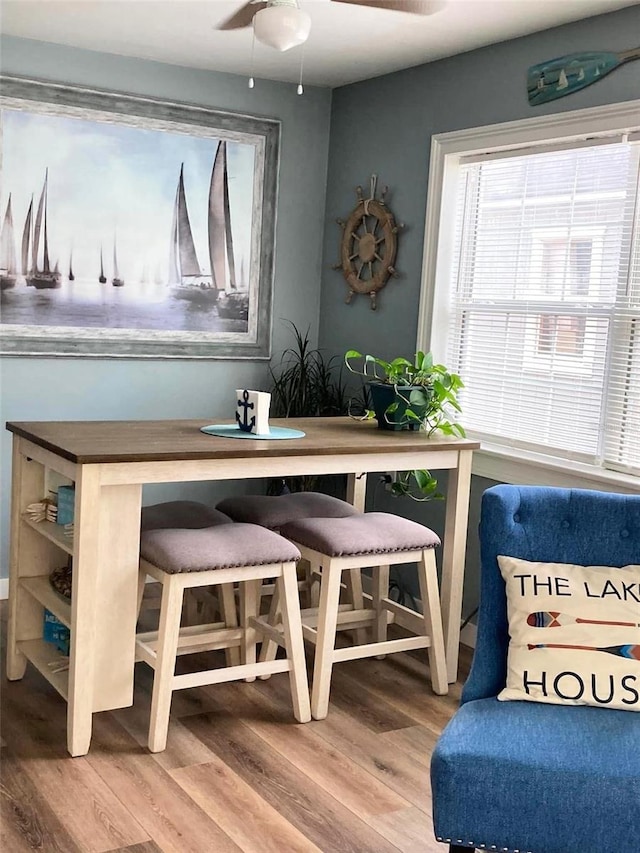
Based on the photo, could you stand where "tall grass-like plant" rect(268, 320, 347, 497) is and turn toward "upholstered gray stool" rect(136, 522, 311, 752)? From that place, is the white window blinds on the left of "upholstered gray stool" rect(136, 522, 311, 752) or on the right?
left

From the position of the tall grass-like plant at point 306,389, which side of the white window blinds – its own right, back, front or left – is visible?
right

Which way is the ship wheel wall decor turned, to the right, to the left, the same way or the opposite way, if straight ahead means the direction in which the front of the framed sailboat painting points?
to the right

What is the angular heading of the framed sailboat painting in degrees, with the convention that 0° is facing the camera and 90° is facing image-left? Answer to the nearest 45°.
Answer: approximately 315°

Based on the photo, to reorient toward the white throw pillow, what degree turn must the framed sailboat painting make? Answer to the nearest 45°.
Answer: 0° — it already faces it

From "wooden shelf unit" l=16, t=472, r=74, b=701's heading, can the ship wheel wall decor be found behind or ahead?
behind

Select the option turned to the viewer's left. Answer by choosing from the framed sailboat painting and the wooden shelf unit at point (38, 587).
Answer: the wooden shelf unit

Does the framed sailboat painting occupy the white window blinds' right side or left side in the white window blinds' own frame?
on its right

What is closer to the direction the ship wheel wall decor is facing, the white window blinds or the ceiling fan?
the ceiling fan

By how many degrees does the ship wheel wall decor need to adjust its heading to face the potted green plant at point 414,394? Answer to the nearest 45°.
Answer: approximately 45° to its left

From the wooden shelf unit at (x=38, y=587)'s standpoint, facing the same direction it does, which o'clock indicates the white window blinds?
The white window blinds is roughly at 6 o'clock from the wooden shelf unit.

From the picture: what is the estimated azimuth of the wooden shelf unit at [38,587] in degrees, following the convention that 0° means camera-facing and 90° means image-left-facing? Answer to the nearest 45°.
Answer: approximately 90°
